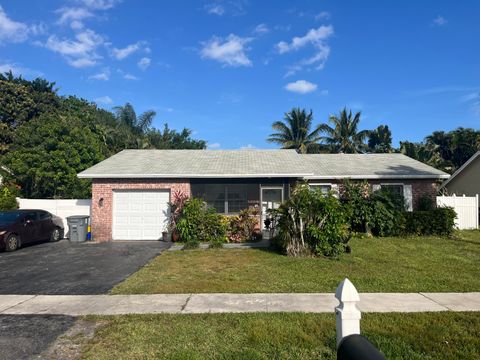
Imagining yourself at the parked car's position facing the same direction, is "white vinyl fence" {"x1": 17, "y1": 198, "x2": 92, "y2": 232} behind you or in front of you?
behind

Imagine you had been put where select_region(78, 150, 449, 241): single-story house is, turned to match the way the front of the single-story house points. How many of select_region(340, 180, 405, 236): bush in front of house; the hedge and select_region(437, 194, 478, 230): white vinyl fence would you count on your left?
3

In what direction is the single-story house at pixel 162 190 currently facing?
toward the camera

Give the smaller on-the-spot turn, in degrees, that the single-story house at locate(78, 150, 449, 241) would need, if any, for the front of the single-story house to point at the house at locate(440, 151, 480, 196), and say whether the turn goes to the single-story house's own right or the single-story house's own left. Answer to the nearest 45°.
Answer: approximately 135° to the single-story house's own left

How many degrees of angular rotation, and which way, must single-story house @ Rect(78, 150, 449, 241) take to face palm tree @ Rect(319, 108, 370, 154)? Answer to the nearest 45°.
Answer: approximately 135° to its left

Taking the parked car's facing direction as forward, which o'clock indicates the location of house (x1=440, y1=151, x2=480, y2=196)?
The house is roughly at 8 o'clock from the parked car.

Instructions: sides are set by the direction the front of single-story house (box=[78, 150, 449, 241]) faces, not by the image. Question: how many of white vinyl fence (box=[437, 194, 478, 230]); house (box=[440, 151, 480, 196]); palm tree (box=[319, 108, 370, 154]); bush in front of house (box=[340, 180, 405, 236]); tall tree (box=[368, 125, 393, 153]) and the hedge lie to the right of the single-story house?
0

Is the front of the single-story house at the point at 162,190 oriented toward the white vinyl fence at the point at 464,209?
no

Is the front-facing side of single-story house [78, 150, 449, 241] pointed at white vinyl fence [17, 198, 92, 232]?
no

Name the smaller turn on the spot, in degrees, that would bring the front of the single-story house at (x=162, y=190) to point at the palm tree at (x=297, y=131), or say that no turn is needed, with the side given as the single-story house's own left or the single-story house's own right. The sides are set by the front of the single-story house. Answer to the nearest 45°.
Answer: approximately 180°

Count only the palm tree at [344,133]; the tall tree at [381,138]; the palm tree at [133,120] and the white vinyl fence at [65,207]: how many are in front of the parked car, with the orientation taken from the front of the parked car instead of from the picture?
0

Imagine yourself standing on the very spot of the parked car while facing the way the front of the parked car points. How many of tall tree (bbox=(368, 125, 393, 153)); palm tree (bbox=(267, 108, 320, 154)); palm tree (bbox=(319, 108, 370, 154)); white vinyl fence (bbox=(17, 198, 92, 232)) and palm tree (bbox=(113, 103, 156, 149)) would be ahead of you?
0

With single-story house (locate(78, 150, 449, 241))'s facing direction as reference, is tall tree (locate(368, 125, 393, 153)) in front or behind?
behind

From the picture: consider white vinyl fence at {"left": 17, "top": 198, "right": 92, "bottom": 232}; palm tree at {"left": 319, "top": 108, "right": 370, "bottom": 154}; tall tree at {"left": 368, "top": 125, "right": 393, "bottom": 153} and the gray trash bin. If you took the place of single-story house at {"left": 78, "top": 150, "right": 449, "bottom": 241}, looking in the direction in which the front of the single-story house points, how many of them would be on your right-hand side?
2
